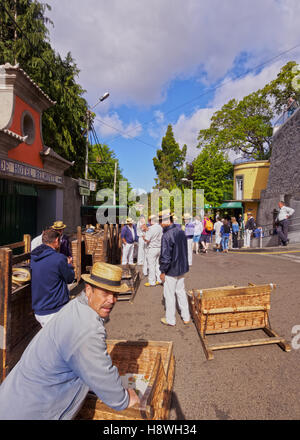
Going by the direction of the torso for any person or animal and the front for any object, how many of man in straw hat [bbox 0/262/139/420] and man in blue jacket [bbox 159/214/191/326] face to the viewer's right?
1

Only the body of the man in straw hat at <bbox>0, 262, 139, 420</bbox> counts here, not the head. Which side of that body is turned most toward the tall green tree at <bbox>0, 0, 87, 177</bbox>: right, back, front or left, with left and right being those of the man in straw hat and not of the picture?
left

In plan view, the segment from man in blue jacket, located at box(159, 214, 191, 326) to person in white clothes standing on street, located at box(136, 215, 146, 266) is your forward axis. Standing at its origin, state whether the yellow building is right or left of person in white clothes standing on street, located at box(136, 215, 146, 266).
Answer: right

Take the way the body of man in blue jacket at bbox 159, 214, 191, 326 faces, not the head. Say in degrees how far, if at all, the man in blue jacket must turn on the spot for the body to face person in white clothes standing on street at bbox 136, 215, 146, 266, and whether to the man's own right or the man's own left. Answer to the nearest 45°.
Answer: approximately 45° to the man's own right

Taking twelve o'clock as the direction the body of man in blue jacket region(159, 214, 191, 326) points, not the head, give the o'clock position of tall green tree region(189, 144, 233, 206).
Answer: The tall green tree is roughly at 2 o'clock from the man in blue jacket.

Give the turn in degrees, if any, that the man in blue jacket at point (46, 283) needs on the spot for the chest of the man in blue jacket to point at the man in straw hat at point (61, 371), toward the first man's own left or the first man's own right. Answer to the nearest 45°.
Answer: approximately 135° to the first man's own right

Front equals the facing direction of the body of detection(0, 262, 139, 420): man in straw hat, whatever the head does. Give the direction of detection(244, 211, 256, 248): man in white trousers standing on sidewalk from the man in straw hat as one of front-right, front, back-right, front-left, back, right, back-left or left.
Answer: front-left

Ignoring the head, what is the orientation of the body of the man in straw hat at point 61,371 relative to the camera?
to the viewer's right

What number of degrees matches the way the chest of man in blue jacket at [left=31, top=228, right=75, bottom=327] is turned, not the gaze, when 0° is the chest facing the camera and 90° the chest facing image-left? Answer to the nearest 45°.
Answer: approximately 225°

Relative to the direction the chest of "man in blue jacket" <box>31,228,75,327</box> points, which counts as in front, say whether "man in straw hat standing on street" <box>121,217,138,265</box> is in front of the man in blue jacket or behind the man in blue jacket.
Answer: in front

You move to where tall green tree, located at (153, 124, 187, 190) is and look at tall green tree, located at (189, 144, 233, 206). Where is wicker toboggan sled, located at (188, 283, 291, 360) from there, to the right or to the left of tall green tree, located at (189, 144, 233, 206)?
right

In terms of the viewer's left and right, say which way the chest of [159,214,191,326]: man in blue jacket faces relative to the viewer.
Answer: facing away from the viewer and to the left of the viewer

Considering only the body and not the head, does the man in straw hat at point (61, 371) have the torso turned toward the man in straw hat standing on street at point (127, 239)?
no

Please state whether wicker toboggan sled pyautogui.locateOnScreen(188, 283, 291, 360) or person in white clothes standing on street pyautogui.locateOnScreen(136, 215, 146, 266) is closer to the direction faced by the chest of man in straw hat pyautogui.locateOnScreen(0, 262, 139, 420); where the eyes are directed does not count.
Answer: the wicker toboggan sled

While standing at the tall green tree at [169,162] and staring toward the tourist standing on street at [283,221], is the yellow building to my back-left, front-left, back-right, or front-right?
front-left
